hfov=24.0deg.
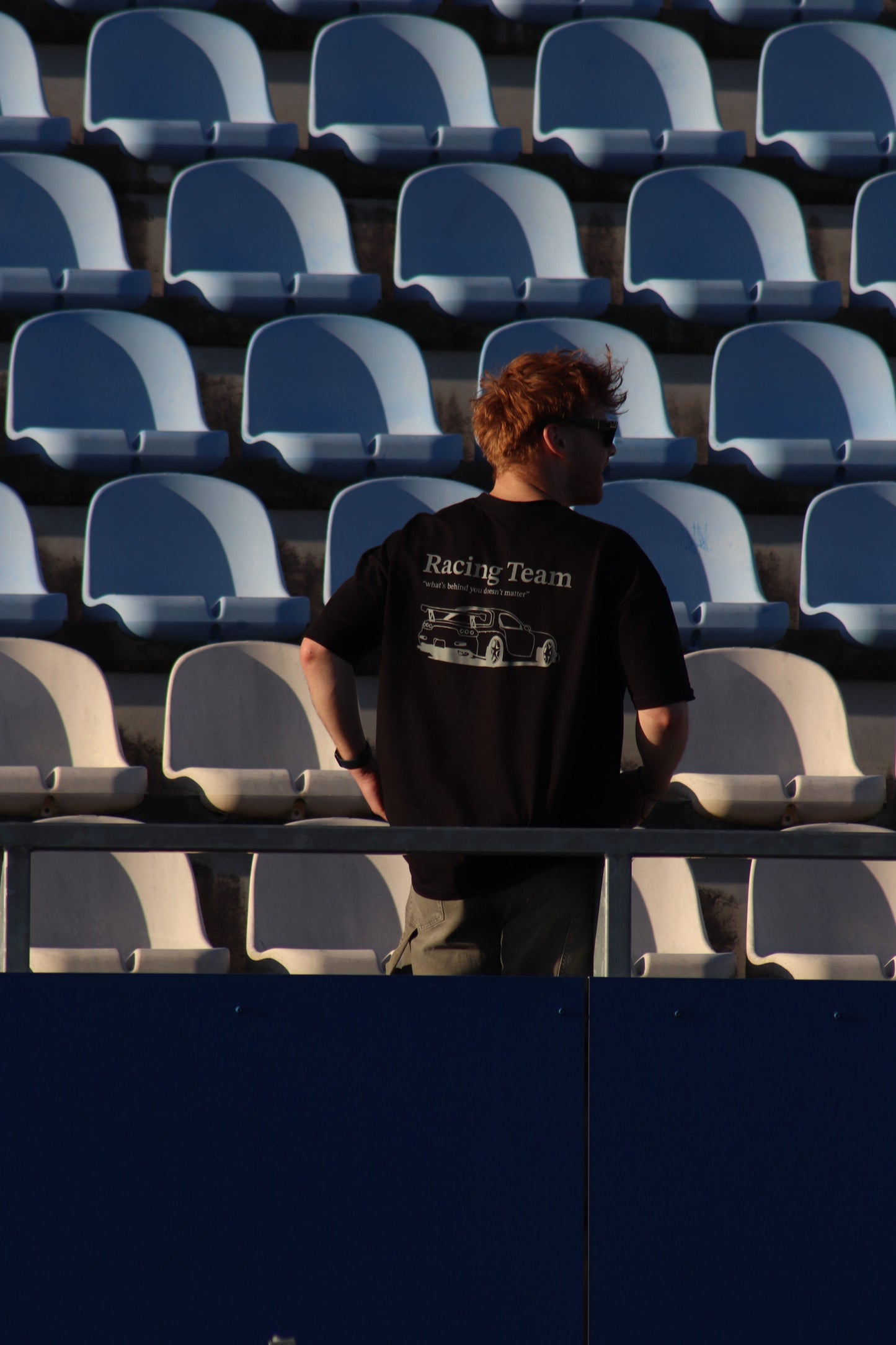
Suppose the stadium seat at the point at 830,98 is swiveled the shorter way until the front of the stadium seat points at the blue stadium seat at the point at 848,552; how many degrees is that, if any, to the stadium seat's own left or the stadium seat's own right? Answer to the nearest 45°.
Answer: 0° — it already faces it

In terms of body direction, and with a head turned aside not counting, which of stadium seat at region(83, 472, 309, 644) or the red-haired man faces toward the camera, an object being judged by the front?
the stadium seat

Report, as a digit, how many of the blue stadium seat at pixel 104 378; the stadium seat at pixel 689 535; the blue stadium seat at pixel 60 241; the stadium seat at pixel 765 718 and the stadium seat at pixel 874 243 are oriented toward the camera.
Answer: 5

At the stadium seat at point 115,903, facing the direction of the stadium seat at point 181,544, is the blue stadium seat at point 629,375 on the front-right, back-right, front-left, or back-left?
front-right

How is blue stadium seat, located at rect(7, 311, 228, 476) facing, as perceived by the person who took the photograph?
facing the viewer

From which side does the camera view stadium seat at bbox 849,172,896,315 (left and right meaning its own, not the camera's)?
front

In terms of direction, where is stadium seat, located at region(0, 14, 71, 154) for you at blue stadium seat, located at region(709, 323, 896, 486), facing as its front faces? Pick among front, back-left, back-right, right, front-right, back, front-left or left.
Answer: right

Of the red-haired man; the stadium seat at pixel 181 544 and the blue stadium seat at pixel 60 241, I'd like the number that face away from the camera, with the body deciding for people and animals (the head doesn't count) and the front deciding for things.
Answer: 1

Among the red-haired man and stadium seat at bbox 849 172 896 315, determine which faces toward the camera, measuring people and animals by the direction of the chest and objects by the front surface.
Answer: the stadium seat

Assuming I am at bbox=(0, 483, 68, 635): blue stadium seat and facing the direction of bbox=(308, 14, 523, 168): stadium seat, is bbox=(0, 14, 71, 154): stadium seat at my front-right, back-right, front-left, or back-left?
front-left

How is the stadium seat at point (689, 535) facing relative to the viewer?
toward the camera

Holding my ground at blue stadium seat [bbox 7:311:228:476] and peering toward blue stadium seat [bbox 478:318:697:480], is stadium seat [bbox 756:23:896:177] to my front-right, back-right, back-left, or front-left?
front-left

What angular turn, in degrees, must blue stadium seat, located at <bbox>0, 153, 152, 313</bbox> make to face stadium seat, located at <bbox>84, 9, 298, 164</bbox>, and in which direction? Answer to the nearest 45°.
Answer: approximately 135° to its left

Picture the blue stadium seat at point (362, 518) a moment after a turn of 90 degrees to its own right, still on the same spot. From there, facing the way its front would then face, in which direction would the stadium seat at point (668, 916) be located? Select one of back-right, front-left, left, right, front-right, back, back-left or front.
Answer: back-left

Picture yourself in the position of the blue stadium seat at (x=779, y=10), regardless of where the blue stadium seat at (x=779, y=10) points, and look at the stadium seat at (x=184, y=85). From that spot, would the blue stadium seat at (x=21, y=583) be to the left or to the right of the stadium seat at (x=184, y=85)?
left

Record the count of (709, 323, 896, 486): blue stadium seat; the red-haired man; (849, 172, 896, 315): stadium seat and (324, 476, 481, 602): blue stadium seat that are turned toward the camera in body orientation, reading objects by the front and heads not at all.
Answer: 3

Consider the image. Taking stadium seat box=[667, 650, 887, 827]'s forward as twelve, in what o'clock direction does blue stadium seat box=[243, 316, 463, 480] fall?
The blue stadium seat is roughly at 4 o'clock from the stadium seat.

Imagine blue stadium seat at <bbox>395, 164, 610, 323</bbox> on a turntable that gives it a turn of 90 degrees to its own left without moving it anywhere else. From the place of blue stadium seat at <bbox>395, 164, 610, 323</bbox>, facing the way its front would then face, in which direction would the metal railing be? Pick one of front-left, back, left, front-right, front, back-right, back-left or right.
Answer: right

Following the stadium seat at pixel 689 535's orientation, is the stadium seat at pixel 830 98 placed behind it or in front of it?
behind
